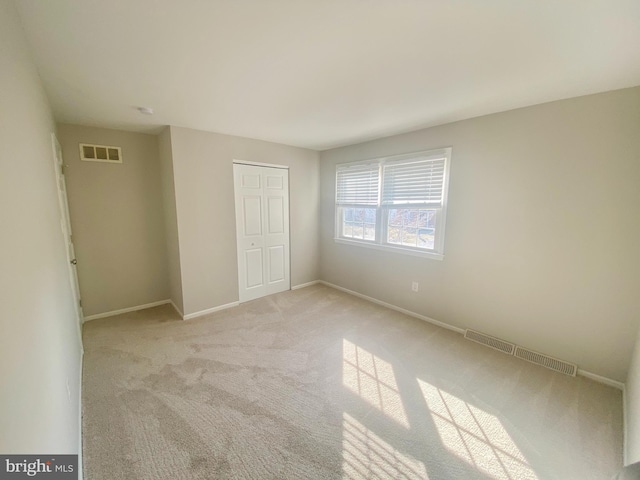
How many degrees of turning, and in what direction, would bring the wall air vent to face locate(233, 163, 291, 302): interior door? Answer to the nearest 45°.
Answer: approximately 90° to its left

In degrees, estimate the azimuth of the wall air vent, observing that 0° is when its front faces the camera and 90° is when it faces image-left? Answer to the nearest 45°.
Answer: approximately 0°

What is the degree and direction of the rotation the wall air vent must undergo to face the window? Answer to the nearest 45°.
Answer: approximately 45° to its left

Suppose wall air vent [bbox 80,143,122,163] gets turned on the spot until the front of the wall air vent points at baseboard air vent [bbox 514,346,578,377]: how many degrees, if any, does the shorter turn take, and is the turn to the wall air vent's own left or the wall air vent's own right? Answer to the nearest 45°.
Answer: approximately 45° to the wall air vent's own left

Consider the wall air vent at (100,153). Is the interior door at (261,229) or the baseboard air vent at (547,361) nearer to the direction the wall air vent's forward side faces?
the baseboard air vent
